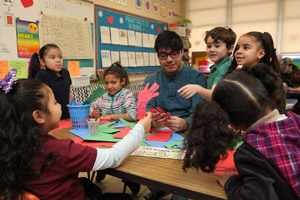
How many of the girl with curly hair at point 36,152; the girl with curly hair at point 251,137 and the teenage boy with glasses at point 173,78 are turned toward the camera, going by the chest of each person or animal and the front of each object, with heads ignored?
1

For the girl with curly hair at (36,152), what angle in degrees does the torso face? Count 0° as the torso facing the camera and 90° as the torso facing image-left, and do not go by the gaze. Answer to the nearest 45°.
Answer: approximately 225°

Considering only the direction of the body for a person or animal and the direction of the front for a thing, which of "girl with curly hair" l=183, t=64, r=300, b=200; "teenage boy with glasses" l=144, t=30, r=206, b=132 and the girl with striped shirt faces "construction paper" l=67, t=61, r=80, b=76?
the girl with curly hair

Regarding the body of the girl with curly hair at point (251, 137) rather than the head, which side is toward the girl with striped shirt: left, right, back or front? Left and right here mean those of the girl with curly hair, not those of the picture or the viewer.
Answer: front

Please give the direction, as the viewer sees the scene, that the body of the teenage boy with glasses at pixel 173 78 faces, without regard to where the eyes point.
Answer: toward the camera

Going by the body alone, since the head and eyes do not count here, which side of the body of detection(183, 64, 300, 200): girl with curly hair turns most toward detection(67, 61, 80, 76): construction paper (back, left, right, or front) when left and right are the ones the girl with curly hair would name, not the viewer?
front

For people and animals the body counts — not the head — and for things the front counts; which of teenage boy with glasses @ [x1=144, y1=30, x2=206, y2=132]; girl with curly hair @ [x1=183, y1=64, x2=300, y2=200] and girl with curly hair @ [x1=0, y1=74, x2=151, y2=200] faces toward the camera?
the teenage boy with glasses

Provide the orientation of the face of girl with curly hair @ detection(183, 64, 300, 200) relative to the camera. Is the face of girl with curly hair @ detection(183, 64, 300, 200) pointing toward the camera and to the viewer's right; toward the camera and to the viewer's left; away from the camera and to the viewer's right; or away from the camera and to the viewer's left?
away from the camera and to the viewer's left

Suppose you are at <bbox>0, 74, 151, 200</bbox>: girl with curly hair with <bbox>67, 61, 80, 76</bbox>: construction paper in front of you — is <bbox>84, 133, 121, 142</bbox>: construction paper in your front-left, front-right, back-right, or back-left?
front-right

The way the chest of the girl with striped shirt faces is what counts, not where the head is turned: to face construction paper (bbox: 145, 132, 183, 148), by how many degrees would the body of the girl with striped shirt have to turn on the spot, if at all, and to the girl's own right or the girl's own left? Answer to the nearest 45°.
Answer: approximately 45° to the girl's own left

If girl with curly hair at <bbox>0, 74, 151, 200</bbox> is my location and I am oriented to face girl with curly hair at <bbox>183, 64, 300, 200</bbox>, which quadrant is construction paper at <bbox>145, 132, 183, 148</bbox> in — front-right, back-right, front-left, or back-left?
front-left

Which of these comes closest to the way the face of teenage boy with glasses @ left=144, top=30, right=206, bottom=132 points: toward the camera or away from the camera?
toward the camera

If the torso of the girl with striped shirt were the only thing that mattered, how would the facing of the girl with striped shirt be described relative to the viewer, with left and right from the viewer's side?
facing the viewer and to the left of the viewer

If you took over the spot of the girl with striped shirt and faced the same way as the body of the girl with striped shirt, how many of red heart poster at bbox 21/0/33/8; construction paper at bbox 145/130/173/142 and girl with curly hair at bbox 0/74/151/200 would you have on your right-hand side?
1
